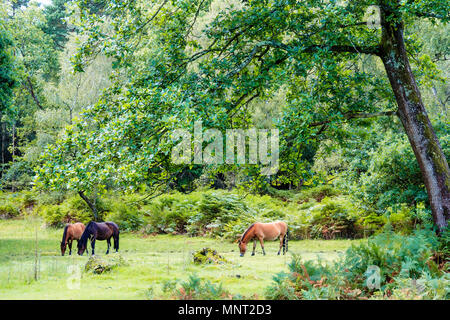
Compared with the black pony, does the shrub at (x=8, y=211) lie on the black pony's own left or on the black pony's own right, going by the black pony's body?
on the black pony's own right

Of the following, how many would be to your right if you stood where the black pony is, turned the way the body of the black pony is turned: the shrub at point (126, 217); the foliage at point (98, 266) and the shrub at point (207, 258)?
1

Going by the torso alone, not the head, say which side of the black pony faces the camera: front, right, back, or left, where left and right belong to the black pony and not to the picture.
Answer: left

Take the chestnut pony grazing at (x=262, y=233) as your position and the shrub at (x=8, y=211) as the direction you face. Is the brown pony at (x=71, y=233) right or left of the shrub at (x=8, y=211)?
left

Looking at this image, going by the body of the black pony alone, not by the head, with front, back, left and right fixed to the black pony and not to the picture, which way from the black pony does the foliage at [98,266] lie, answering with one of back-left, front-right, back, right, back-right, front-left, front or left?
left

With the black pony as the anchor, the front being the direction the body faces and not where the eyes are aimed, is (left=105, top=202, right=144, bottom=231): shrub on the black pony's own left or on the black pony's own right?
on the black pony's own right

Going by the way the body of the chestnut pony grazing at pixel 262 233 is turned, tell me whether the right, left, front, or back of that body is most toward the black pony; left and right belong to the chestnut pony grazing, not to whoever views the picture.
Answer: front

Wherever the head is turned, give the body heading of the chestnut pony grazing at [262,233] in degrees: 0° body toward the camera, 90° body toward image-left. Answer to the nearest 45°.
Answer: approximately 90°

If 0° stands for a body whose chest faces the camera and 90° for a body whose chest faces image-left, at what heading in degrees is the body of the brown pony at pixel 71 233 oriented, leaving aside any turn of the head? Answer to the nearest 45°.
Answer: approximately 45°

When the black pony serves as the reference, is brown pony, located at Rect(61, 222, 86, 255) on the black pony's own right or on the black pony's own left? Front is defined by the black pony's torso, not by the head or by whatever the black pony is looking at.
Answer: on the black pony's own right

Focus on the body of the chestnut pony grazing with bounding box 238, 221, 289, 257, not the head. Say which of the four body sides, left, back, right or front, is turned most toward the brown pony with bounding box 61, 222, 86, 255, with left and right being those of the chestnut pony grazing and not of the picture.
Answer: front

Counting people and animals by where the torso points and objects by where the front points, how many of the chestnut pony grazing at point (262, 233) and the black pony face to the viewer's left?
2

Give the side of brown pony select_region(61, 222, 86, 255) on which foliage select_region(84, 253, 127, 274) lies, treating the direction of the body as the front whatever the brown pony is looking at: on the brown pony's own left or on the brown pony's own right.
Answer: on the brown pony's own left

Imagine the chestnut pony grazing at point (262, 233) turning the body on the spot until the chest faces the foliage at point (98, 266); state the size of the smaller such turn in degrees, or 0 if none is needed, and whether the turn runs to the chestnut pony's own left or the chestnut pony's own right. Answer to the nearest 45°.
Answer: approximately 45° to the chestnut pony's own left
